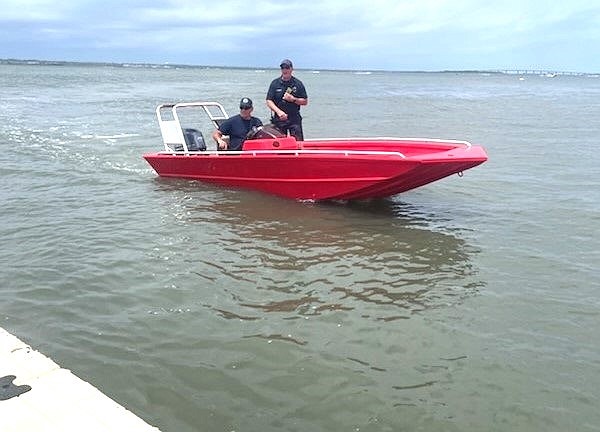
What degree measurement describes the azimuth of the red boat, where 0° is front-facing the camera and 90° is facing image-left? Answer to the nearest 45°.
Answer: approximately 315°

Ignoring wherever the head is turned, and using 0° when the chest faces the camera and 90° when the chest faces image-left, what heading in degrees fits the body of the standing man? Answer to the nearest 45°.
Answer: approximately 0°
